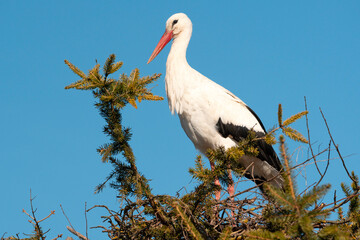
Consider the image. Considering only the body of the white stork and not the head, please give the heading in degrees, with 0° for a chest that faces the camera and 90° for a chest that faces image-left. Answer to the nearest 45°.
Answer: approximately 90°
